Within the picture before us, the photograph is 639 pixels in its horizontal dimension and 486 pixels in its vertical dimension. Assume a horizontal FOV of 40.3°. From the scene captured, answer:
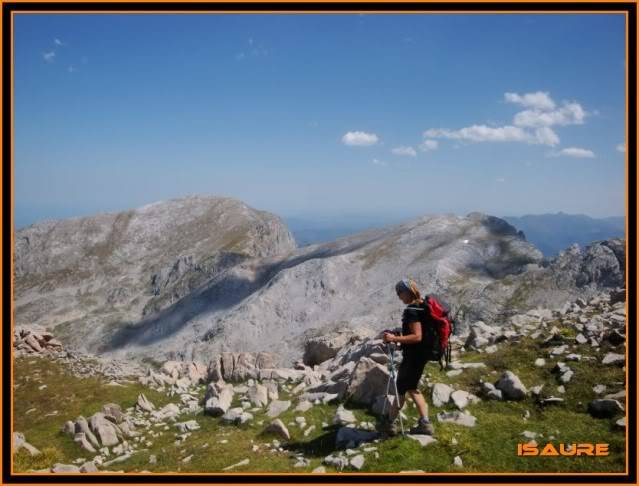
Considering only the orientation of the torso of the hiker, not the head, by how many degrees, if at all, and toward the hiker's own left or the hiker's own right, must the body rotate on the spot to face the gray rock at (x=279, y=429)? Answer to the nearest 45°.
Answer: approximately 45° to the hiker's own right

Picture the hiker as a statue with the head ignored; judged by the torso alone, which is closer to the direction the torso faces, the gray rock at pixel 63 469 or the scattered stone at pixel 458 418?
the gray rock

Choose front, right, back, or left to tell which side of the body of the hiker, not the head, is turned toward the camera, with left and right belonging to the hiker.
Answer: left

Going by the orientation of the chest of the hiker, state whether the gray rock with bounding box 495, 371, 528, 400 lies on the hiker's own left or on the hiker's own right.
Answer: on the hiker's own right

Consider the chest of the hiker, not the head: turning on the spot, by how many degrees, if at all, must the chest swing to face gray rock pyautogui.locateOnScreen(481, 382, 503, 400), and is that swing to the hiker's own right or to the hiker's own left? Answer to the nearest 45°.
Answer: approximately 135° to the hiker's own right

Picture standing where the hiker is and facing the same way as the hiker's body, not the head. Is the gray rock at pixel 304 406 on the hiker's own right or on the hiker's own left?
on the hiker's own right

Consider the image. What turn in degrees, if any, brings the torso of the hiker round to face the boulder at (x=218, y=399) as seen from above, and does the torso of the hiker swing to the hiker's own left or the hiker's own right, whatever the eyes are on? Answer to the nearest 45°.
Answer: approximately 45° to the hiker's own right

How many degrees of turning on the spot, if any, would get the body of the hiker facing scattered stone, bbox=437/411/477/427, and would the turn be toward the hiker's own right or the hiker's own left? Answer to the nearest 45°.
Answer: approximately 135° to the hiker's own right
